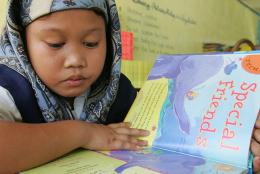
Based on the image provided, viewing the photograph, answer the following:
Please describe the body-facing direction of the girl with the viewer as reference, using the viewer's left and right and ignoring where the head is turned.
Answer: facing the viewer and to the right of the viewer

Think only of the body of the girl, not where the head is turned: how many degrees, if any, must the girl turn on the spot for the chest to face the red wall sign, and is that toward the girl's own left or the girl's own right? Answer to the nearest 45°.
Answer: approximately 135° to the girl's own left
